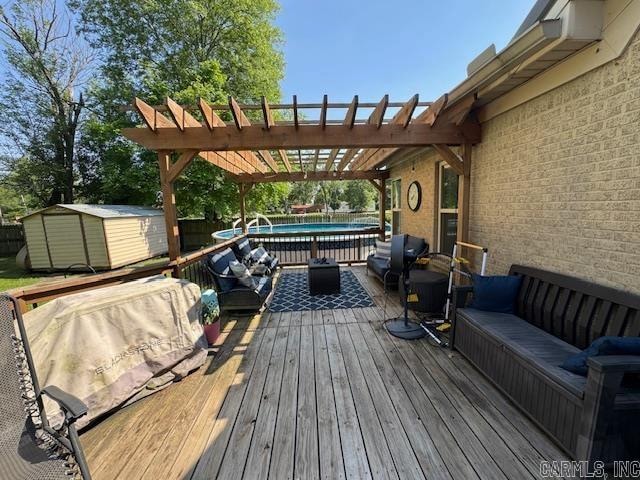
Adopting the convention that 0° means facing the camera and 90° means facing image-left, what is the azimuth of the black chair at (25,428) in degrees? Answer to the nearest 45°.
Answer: approximately 315°

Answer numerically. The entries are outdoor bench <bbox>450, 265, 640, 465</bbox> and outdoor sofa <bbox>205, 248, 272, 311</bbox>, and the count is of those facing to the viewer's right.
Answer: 1

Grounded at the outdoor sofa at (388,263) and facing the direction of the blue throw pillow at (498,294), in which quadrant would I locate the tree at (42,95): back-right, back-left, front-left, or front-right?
back-right

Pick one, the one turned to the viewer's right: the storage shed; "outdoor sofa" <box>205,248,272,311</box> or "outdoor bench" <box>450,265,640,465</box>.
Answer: "outdoor sofa" <box>205,248,272,311</box>

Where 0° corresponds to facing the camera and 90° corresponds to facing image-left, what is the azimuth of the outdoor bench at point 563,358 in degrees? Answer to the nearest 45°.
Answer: approximately 45°

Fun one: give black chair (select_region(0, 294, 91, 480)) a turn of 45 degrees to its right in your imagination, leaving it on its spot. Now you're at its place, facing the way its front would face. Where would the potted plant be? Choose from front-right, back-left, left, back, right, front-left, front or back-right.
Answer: back-left

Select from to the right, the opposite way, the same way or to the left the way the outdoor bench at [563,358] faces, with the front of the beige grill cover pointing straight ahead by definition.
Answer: the opposite way

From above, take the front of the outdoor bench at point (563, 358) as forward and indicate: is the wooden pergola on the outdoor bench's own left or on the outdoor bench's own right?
on the outdoor bench's own right

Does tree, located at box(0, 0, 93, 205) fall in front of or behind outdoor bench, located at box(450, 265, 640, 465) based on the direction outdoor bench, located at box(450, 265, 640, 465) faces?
in front

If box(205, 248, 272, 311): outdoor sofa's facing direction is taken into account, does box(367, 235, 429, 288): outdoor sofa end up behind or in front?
in front

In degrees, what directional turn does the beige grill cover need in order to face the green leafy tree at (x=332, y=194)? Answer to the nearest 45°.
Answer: approximately 90° to its left

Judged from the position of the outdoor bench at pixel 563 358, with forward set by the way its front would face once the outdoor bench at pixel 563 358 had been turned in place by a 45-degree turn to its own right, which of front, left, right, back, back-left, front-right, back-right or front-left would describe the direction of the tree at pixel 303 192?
front-right

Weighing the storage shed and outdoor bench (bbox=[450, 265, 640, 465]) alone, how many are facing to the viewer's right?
0

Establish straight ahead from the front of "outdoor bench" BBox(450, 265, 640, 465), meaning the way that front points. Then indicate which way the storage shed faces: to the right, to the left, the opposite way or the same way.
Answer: to the left

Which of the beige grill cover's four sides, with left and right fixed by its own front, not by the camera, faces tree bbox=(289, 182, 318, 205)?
left

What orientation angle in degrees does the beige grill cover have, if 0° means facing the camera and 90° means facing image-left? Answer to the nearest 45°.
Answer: approximately 315°

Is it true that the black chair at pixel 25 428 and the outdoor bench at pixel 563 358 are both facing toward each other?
yes
